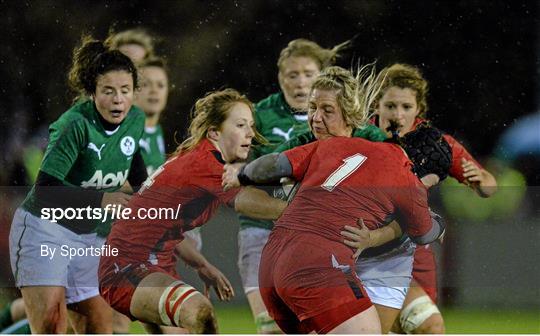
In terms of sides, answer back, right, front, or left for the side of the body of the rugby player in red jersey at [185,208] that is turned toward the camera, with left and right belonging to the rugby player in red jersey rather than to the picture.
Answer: right

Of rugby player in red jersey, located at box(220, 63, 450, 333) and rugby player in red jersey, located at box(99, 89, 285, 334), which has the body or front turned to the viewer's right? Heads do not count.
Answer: rugby player in red jersey, located at box(99, 89, 285, 334)

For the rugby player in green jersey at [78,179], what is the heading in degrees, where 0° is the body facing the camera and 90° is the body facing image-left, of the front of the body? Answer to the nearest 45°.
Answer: approximately 315°

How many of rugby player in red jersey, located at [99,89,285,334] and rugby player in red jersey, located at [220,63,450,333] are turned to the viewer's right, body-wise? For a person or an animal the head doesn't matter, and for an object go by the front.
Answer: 1

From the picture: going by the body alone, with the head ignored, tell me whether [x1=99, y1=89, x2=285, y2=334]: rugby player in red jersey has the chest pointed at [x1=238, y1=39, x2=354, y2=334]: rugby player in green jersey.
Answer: yes
